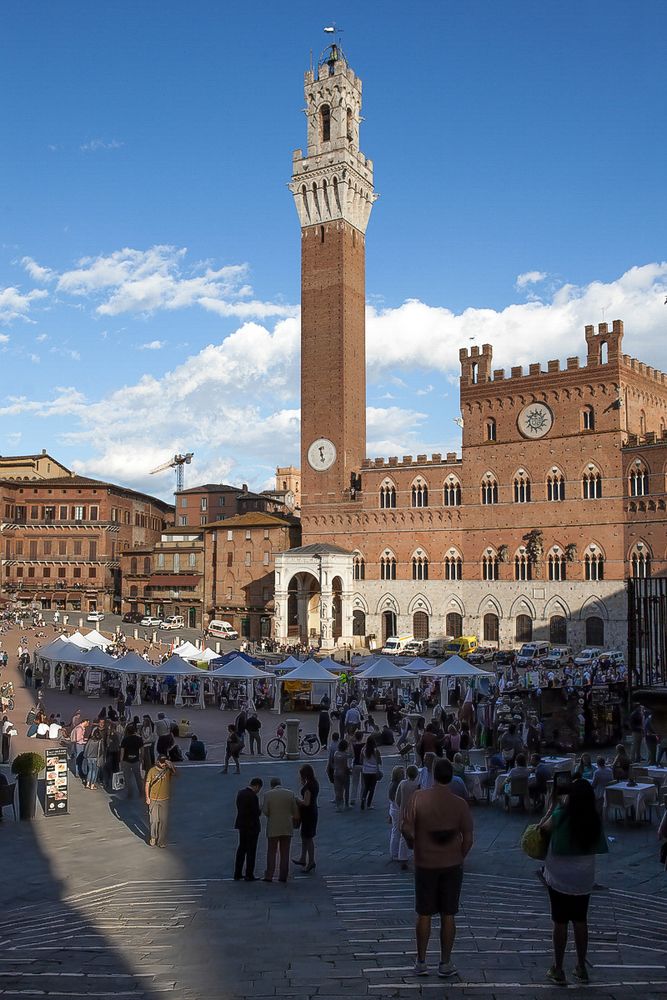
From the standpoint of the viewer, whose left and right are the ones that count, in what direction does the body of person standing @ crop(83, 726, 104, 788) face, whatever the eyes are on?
facing away from the viewer

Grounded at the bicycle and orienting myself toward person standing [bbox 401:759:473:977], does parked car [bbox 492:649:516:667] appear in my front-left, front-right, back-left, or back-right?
back-left

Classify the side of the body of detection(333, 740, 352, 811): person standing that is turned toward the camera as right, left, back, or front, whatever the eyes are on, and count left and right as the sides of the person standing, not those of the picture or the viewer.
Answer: back

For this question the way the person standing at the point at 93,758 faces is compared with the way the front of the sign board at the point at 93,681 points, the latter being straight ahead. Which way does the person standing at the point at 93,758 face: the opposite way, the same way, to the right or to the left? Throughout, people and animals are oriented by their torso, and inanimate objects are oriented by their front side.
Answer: the opposite way

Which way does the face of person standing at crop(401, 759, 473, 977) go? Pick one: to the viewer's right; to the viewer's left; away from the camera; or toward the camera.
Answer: away from the camera

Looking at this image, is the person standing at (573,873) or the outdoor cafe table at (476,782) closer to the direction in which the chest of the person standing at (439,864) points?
the outdoor cafe table

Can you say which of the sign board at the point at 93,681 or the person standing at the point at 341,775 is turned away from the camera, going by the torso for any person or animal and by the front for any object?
the person standing

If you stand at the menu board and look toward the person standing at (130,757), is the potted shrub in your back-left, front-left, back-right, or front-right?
back-left

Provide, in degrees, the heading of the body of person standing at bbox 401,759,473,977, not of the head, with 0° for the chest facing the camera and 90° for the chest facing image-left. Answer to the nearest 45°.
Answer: approximately 180°
